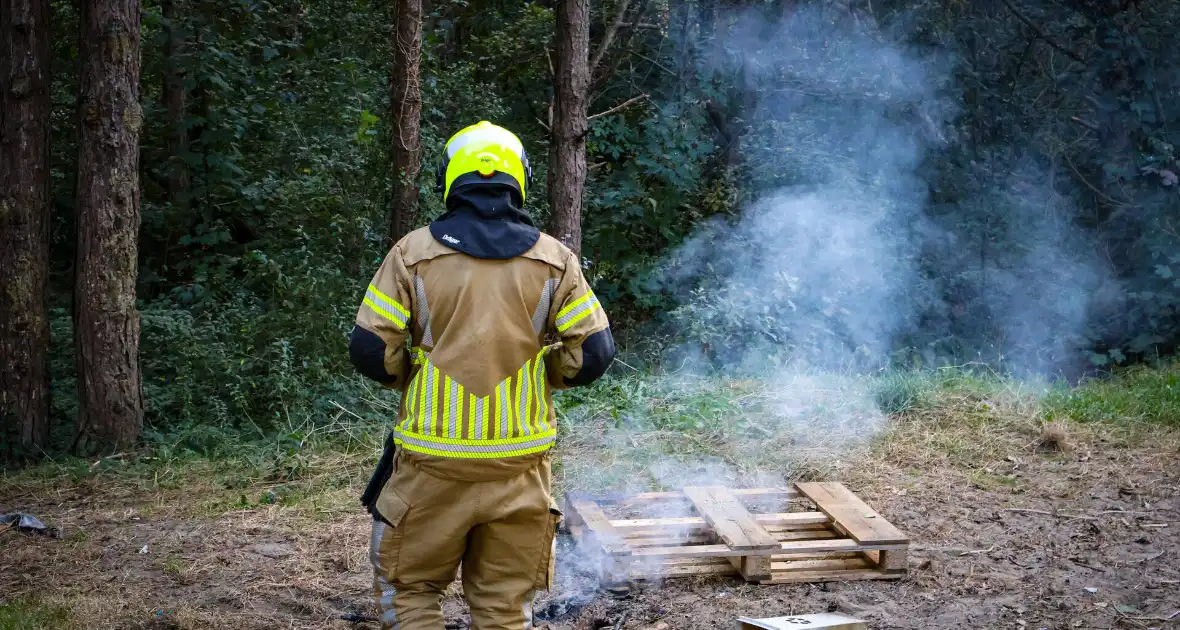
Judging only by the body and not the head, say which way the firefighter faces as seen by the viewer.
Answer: away from the camera

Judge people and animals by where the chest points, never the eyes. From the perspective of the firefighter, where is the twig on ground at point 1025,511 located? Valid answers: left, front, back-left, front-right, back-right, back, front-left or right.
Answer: front-right

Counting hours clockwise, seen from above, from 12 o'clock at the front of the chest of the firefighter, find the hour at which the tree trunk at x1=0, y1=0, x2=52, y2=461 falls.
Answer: The tree trunk is roughly at 11 o'clock from the firefighter.

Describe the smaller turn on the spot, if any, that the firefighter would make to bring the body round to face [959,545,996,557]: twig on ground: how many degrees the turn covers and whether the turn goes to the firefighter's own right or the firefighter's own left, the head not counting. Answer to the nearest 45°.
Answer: approximately 45° to the firefighter's own right

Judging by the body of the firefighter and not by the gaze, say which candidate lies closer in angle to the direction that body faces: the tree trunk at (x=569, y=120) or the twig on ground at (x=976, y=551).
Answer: the tree trunk

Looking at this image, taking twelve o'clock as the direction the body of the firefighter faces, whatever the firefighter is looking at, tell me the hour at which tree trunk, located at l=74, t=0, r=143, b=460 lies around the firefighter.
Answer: The tree trunk is roughly at 11 o'clock from the firefighter.

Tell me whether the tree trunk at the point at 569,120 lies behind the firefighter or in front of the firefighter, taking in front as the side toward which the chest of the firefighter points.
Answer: in front

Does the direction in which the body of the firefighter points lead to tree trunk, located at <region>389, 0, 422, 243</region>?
yes

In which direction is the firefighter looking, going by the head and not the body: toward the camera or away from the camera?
away from the camera
